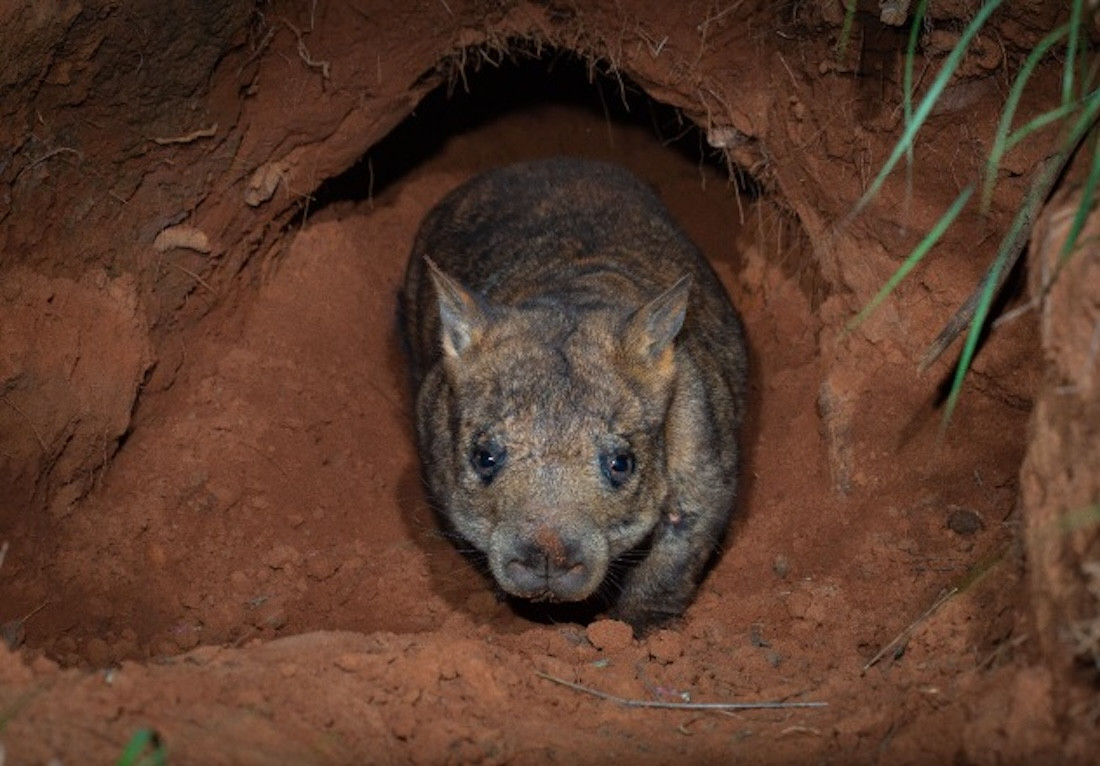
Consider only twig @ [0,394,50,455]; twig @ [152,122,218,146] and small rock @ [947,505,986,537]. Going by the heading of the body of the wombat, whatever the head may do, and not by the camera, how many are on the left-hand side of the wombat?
1

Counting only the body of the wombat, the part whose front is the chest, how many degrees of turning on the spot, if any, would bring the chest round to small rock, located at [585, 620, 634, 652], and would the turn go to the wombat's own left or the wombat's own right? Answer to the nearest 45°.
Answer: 0° — it already faces it

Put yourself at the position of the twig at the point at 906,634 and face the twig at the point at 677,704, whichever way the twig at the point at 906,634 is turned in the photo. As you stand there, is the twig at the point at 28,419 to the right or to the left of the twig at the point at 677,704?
right

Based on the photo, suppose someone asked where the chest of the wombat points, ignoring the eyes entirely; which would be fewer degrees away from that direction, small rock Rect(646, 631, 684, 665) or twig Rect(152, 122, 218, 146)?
the small rock

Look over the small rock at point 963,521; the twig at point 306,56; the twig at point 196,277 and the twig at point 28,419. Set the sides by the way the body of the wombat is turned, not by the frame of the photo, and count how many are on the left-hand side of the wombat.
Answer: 1

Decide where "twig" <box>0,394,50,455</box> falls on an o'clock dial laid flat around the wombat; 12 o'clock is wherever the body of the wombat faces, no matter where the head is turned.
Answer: The twig is roughly at 3 o'clock from the wombat.

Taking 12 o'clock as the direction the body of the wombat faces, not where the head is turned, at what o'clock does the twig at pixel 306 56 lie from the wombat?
The twig is roughly at 5 o'clock from the wombat.

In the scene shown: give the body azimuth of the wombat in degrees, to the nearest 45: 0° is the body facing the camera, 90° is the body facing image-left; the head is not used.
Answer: approximately 0°

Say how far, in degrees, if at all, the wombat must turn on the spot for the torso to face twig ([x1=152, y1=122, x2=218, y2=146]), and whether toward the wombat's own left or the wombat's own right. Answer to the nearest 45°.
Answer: approximately 135° to the wombat's own right

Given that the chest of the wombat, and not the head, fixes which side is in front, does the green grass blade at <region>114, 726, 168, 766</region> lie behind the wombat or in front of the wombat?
in front

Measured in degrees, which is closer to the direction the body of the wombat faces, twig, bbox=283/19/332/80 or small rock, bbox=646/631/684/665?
the small rock

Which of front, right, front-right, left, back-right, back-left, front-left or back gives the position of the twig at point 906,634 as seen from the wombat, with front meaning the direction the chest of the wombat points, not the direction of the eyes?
front-left

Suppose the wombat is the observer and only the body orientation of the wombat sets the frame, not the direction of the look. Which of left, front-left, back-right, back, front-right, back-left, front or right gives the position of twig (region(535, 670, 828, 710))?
front

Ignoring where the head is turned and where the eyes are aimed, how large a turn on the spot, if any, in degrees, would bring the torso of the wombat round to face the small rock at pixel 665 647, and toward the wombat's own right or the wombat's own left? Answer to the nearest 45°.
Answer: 0° — it already faces it
